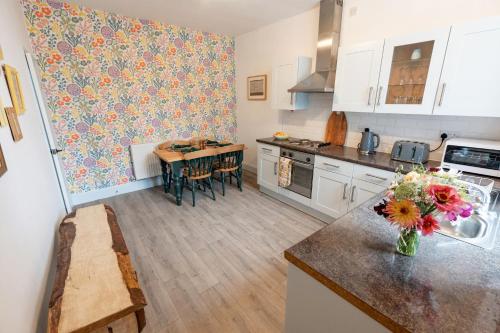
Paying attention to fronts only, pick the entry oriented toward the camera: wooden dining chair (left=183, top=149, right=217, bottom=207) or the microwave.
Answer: the microwave

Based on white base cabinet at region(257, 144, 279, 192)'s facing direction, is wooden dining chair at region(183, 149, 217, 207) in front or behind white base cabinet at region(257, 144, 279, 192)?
in front

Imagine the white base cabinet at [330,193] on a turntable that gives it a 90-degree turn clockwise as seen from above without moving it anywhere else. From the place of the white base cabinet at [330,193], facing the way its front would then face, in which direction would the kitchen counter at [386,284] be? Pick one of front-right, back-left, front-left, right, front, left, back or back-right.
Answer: back-left

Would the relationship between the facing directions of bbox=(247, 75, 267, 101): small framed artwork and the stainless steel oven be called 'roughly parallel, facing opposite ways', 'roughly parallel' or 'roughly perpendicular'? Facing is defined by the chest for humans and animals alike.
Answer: roughly parallel

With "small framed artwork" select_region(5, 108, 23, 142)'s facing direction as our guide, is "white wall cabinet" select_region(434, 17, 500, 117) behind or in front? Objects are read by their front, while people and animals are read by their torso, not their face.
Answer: in front

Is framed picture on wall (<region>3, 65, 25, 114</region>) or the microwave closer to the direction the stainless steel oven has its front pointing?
the framed picture on wall

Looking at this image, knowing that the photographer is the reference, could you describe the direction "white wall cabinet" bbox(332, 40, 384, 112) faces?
facing the viewer and to the left of the viewer

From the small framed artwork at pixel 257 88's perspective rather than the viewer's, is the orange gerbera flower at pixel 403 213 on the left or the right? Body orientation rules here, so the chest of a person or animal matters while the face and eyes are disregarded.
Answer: on its left

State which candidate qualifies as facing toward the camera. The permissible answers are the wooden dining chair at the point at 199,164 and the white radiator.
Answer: the white radiator

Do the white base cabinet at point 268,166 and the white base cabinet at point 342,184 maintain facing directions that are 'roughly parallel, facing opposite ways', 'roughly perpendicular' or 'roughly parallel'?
roughly parallel

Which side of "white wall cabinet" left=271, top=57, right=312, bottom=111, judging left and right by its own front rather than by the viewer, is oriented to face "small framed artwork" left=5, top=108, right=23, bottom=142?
front

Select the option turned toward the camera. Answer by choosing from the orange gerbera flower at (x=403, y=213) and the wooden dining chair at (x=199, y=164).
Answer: the orange gerbera flower

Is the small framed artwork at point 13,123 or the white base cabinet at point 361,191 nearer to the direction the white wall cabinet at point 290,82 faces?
the small framed artwork

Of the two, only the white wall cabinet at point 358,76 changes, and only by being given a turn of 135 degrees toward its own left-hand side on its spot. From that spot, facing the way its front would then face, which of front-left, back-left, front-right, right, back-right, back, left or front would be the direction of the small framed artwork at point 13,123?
back-right

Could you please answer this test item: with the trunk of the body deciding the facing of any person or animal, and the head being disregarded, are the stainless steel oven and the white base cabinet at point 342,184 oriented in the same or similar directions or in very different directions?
same or similar directions
